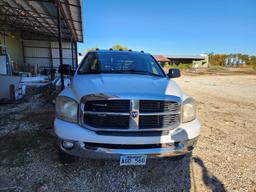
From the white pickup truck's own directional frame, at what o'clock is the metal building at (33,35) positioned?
The metal building is roughly at 5 o'clock from the white pickup truck.

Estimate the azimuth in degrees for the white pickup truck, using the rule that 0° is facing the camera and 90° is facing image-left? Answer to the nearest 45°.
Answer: approximately 0°
